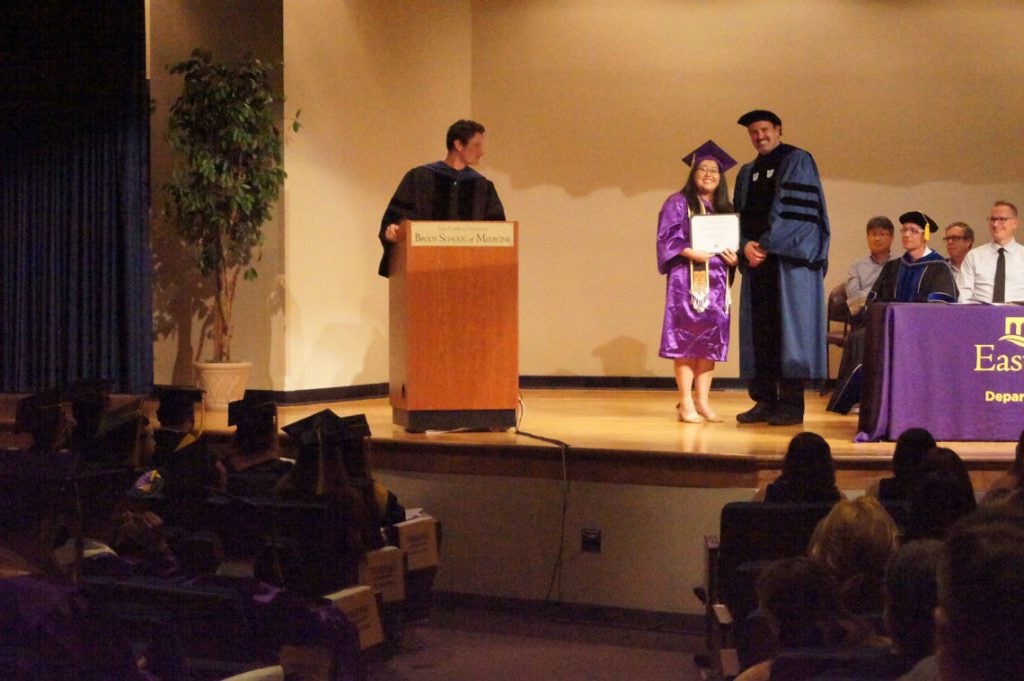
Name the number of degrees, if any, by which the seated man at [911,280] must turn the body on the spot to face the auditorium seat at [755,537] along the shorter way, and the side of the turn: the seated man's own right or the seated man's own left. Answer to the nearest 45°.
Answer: approximately 45° to the seated man's own left

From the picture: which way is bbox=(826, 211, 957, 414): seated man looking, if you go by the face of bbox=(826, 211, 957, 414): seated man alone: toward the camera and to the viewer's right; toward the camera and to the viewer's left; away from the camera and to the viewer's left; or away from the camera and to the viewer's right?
toward the camera and to the viewer's left

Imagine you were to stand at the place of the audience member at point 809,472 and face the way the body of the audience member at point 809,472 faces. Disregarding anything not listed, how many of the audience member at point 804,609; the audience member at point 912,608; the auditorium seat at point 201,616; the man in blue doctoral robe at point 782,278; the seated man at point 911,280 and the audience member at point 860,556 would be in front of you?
2

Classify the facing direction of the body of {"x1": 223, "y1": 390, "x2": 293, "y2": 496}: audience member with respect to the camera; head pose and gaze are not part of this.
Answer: away from the camera

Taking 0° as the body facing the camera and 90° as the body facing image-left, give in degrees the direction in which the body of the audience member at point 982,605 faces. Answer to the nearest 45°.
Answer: approximately 180°

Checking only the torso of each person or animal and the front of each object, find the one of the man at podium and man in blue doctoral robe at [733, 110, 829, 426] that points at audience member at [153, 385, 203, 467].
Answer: the man in blue doctoral robe

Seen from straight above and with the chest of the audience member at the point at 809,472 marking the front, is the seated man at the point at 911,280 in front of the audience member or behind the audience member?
in front

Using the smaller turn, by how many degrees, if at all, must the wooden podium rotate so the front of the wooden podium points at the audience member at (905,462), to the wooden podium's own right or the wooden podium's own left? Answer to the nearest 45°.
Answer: approximately 45° to the wooden podium's own left

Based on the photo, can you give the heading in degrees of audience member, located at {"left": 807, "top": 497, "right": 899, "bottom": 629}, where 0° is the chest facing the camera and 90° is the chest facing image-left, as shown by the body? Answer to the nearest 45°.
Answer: approximately 180°

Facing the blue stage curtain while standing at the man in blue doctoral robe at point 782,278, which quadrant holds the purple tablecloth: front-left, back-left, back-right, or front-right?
back-left

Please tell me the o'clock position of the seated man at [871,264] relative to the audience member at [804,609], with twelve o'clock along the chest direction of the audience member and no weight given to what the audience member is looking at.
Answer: The seated man is roughly at 12 o'clock from the audience member.

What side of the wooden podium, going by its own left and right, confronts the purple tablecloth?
left

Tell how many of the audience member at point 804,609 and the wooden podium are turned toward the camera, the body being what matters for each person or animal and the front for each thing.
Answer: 1

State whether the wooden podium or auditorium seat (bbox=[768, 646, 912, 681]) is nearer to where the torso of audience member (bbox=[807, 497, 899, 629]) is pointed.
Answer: the wooden podium

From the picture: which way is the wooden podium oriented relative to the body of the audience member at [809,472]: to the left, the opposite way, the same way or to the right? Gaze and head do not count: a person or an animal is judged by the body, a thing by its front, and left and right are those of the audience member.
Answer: the opposite way

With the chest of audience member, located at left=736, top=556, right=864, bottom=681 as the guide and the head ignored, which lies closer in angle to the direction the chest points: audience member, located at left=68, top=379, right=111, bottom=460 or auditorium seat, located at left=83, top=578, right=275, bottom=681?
the audience member

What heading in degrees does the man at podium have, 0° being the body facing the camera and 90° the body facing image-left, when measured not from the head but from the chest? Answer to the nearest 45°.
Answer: approximately 315°

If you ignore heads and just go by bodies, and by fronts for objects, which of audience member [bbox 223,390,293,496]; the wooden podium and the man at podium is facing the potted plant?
the audience member

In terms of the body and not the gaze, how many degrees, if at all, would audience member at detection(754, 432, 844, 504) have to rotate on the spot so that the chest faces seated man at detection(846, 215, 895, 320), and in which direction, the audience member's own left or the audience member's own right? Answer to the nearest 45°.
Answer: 0° — they already face them

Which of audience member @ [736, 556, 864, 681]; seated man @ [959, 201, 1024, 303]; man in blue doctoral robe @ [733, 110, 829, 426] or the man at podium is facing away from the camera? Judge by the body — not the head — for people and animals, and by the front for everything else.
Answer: the audience member

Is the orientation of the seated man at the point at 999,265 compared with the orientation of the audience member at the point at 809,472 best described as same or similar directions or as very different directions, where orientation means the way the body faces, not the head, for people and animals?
very different directions
